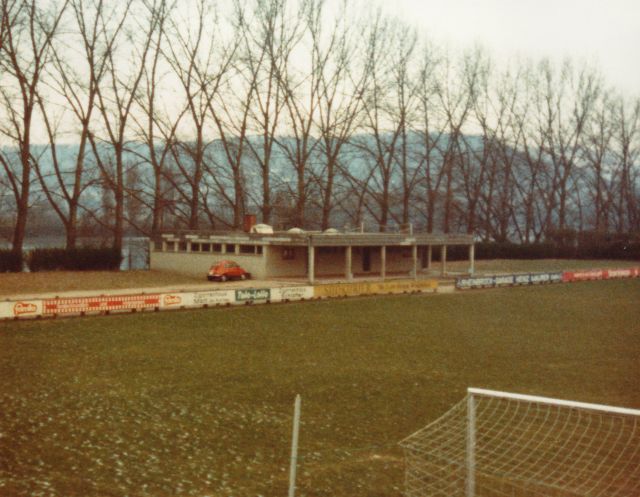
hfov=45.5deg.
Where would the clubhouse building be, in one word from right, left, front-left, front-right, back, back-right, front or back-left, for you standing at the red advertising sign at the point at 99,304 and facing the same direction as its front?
back-left

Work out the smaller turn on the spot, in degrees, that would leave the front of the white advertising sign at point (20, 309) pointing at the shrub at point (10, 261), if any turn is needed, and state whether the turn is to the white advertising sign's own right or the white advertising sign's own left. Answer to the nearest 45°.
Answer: approximately 180°

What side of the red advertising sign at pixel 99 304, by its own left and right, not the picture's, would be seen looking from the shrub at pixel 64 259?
back

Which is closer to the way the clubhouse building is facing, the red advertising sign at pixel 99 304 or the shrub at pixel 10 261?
the red advertising sign

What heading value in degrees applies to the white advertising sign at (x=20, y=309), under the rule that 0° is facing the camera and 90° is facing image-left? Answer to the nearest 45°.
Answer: approximately 0°

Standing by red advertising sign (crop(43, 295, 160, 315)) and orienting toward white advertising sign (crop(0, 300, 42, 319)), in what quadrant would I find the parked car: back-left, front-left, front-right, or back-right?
back-right

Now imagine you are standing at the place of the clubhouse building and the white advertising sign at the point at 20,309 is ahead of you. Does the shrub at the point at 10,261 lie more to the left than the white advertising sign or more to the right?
right

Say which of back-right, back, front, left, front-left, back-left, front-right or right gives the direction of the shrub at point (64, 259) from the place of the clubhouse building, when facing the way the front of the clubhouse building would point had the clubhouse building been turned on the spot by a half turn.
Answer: front-left

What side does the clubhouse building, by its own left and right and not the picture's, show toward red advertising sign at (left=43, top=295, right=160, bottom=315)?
right

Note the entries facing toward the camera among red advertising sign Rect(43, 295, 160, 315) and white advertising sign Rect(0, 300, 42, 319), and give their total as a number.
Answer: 2

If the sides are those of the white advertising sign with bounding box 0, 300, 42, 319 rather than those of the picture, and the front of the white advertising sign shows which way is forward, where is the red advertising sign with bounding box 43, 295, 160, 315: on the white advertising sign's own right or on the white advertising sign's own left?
on the white advertising sign's own left

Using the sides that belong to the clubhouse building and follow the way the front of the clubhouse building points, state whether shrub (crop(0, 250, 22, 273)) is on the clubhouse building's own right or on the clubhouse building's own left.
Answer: on the clubhouse building's own right

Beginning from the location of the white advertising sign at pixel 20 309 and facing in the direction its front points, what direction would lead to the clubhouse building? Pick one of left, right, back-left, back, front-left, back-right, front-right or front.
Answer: back-left
